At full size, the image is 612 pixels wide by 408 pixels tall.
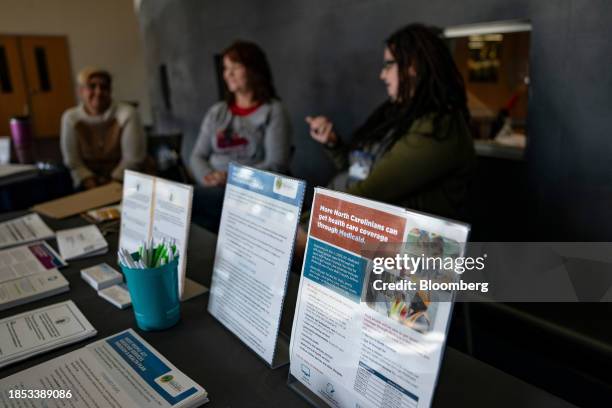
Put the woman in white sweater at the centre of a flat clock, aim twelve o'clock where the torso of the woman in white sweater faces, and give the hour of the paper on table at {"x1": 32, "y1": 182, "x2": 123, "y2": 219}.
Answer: The paper on table is roughly at 12 o'clock from the woman in white sweater.

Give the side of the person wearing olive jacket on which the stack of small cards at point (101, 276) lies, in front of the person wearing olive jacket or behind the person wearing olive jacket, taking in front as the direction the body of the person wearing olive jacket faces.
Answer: in front

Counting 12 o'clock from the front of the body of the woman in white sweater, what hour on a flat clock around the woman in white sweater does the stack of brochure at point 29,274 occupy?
The stack of brochure is roughly at 12 o'clock from the woman in white sweater.

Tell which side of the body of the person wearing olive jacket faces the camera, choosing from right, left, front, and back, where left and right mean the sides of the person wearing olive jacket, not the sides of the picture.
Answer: left

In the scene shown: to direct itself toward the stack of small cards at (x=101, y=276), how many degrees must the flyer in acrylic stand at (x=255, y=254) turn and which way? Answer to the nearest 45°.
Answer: approximately 90° to its right

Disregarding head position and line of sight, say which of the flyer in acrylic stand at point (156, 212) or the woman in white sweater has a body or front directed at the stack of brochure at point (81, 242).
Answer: the woman in white sweater

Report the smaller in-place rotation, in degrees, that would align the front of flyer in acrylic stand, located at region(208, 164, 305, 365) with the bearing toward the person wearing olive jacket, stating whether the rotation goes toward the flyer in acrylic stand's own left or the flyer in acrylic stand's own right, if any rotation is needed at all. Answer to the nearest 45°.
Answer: approximately 180°

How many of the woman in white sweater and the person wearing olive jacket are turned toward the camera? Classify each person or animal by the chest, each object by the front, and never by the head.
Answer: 1
